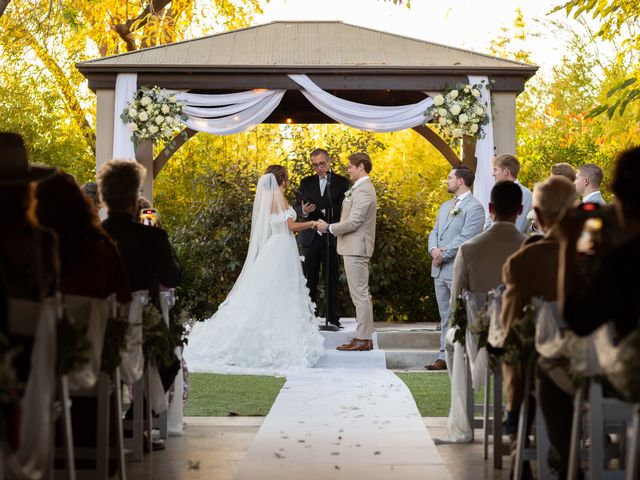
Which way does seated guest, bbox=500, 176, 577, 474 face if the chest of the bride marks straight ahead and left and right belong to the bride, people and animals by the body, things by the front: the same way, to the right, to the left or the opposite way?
to the left

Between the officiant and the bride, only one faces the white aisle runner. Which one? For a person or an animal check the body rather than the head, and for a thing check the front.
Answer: the officiant

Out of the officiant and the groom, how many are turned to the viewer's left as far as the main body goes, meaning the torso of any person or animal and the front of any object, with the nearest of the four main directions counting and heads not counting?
1

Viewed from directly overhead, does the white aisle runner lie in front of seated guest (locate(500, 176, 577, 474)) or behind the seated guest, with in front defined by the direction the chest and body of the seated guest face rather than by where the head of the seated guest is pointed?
in front

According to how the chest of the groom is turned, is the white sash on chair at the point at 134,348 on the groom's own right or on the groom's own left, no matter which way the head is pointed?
on the groom's own left

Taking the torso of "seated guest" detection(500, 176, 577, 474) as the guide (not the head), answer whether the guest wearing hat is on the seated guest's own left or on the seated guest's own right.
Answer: on the seated guest's own left

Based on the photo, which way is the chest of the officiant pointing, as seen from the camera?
toward the camera

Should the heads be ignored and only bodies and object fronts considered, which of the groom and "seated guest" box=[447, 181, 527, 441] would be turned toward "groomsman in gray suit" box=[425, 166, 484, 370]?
the seated guest

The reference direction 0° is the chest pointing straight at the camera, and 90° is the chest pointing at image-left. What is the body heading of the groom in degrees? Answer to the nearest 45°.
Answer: approximately 90°

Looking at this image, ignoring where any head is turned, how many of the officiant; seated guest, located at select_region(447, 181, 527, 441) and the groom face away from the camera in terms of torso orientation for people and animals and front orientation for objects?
1

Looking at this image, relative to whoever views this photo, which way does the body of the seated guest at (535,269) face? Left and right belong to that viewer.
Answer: facing away from the viewer and to the left of the viewer

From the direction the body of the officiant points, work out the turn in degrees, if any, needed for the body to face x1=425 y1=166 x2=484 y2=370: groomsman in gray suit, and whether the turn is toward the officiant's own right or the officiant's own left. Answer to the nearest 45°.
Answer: approximately 45° to the officiant's own left

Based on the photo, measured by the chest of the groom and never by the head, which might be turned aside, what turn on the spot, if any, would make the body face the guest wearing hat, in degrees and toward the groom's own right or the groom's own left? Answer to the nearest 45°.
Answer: approximately 90° to the groom's own left

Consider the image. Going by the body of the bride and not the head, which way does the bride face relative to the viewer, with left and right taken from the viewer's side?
facing away from the viewer and to the right of the viewer

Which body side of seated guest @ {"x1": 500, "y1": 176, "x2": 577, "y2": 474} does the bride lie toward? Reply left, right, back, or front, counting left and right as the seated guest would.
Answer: front

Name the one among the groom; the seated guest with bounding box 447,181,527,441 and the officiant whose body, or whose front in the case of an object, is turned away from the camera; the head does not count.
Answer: the seated guest

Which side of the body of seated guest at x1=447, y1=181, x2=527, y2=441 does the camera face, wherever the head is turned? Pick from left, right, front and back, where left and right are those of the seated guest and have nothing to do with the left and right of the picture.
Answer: back

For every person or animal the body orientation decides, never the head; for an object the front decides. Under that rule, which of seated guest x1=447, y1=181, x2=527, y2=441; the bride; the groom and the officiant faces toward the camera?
the officiant

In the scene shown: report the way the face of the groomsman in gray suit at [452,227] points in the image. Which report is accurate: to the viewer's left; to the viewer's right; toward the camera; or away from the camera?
to the viewer's left
